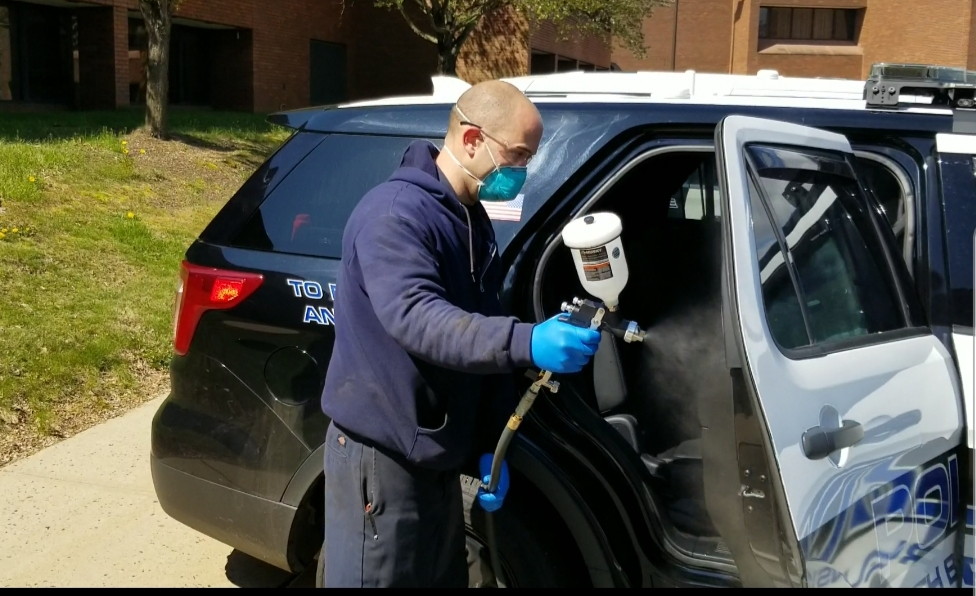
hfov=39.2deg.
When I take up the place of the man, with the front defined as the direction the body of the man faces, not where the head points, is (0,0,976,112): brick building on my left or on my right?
on my left

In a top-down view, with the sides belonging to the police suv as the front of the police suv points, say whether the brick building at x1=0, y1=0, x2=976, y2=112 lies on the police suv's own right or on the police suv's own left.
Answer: on the police suv's own left

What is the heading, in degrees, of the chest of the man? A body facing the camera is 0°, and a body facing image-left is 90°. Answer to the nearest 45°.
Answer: approximately 270°

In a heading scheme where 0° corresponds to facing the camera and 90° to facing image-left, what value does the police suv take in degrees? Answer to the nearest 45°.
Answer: approximately 270°
